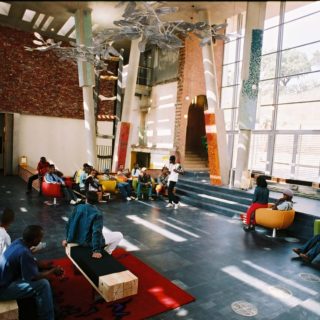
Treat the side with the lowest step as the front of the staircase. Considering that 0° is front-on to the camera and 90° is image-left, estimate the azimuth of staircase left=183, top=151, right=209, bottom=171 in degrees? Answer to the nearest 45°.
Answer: approximately 0°

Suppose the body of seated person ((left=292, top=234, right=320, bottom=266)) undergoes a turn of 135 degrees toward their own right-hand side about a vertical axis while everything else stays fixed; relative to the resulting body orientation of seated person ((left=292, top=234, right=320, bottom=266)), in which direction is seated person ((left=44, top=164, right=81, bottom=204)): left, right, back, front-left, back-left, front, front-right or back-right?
back-left

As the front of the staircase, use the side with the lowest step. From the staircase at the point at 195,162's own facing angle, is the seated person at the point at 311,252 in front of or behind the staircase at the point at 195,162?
in front

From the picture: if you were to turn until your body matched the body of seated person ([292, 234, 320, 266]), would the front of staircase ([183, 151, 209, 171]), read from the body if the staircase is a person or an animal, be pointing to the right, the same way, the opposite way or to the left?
to the left

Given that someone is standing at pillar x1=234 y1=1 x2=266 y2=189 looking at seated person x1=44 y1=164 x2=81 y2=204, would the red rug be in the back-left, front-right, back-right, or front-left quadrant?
front-left

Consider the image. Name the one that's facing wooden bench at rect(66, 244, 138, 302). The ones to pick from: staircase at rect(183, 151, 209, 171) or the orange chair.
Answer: the staircase

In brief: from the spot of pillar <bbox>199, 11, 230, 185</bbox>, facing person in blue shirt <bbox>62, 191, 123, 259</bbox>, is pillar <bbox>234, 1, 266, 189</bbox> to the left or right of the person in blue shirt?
left

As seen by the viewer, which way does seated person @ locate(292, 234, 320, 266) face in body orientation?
to the viewer's left

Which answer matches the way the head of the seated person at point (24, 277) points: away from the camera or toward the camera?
away from the camera

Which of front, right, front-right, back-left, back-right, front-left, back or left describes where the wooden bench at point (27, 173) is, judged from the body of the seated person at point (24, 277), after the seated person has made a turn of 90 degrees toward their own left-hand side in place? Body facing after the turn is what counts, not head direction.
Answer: front

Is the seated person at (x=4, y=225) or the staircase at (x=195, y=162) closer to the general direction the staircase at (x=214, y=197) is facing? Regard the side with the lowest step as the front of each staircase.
the seated person

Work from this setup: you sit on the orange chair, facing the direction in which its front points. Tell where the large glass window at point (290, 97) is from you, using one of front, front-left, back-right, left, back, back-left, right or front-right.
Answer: front-right

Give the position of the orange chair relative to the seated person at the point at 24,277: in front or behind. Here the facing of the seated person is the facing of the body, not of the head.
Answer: in front

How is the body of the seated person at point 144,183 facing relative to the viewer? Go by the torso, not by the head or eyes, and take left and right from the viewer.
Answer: facing the viewer

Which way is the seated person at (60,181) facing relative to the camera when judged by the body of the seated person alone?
to the viewer's right

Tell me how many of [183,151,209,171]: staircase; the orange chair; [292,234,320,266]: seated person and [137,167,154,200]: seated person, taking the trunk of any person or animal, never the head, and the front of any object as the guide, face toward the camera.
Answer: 2
